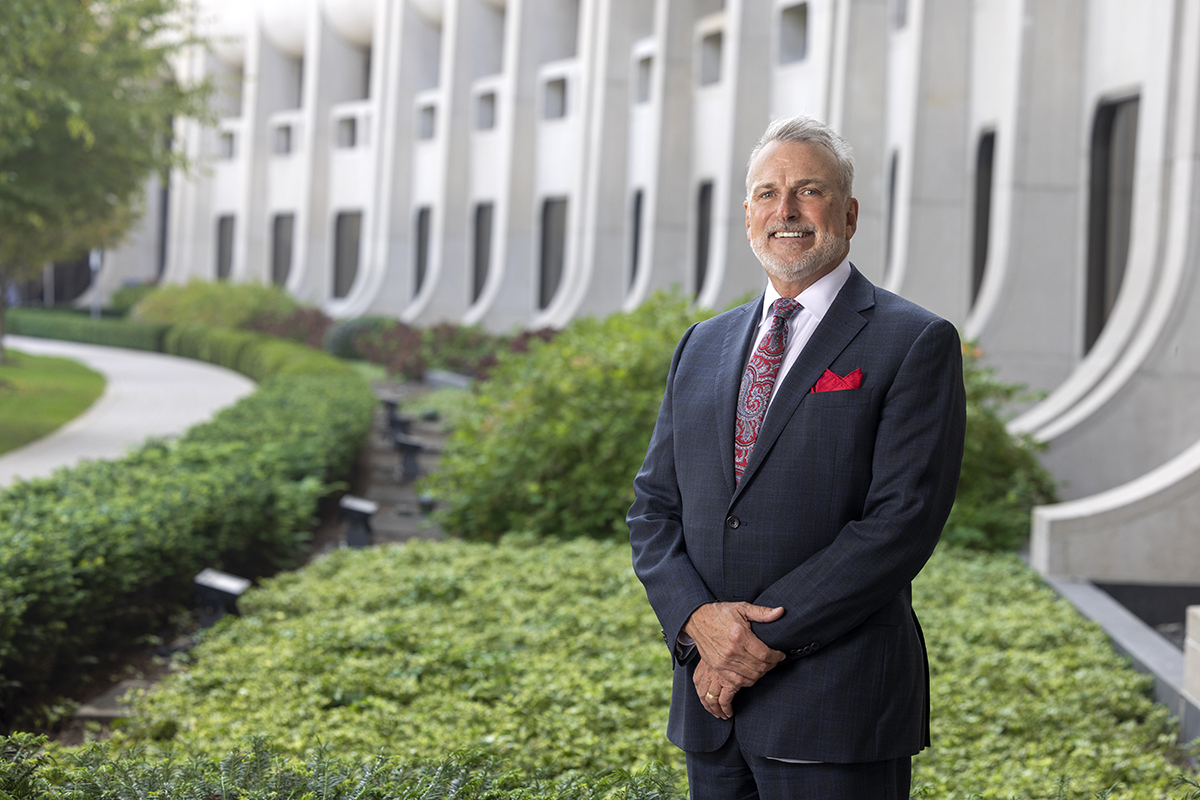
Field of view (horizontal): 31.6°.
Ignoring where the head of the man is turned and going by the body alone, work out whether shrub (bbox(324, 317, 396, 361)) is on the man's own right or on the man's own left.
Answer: on the man's own right

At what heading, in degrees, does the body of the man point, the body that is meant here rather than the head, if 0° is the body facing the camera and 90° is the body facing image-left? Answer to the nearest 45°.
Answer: approximately 45°

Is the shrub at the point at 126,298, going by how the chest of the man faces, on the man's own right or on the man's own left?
on the man's own right
